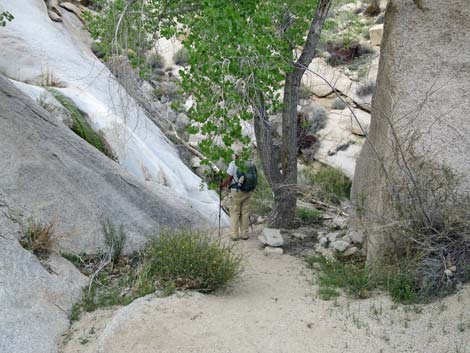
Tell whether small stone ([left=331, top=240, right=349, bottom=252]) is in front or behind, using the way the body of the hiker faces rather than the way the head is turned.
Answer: behind

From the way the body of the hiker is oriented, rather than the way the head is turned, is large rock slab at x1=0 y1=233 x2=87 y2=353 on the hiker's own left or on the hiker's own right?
on the hiker's own left

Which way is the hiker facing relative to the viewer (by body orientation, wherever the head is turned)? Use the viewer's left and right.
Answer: facing away from the viewer and to the left of the viewer

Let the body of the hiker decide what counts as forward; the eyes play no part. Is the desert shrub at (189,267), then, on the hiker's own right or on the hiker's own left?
on the hiker's own left

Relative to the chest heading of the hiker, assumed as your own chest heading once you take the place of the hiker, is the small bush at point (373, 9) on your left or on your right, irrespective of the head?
on your right

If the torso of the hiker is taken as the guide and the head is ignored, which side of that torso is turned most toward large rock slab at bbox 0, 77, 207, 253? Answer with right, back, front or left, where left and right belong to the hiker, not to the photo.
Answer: left

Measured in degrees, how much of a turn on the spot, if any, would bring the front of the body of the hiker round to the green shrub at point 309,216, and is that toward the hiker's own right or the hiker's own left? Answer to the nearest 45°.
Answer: approximately 90° to the hiker's own right

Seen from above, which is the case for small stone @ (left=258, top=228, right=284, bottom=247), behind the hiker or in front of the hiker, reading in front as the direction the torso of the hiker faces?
behind
